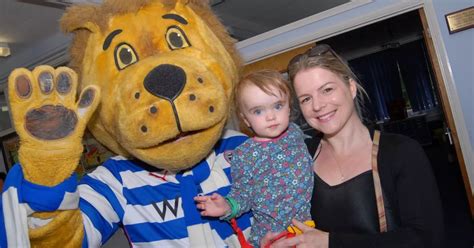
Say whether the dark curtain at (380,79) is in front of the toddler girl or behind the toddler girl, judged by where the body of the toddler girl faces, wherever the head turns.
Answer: behind

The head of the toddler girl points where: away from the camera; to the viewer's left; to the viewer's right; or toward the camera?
toward the camera

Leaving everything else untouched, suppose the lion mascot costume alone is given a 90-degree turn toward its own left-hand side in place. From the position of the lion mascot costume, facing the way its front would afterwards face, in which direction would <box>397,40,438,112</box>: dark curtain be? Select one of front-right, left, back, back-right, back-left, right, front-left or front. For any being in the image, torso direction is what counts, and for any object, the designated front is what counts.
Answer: front-left

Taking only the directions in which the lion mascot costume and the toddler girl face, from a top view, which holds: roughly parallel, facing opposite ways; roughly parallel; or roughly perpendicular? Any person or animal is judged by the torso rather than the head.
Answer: roughly parallel

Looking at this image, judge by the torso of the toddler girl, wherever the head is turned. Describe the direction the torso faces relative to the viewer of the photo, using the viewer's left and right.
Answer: facing the viewer

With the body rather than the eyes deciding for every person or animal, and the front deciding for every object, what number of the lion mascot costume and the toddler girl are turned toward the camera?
2

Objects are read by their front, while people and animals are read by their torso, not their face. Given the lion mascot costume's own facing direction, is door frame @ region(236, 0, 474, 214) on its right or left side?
on its left

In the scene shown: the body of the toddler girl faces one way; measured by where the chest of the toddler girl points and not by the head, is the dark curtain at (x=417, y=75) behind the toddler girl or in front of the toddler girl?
behind

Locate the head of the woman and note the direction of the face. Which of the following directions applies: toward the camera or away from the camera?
toward the camera

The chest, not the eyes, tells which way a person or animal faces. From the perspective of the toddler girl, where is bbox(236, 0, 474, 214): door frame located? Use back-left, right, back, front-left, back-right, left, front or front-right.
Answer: back-left

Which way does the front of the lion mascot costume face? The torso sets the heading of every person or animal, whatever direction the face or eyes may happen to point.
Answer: toward the camera

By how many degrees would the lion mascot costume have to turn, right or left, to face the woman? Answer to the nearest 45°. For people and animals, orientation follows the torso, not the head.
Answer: approximately 90° to its left
